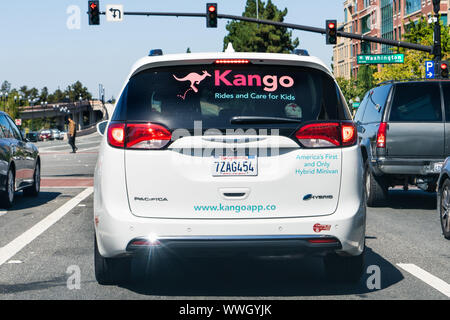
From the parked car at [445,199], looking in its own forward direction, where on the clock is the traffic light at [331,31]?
The traffic light is roughly at 1 o'clock from the parked car.

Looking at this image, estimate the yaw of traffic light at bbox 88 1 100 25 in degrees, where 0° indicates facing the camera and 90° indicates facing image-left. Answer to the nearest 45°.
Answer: approximately 0°

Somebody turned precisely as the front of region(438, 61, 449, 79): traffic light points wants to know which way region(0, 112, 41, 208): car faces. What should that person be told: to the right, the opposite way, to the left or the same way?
the opposite way

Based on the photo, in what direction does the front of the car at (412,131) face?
away from the camera

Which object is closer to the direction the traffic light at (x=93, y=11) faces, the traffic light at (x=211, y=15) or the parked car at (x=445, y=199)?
the parked car

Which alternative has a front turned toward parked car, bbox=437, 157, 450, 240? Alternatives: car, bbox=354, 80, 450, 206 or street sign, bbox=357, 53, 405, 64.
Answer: the street sign

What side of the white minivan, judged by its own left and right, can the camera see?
back

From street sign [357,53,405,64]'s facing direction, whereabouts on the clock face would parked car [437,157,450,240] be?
The parked car is roughly at 12 o'clock from the street sign.

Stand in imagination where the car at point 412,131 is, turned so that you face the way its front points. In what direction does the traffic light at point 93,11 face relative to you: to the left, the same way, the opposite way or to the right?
the opposite way

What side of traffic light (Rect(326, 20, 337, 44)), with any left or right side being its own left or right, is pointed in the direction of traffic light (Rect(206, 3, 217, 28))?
right

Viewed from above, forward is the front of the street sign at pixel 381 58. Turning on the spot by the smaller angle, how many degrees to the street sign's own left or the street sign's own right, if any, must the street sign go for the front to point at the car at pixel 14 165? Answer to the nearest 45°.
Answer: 0° — it already faces it

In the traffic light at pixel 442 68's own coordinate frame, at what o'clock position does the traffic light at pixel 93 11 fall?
the traffic light at pixel 93 11 is roughly at 3 o'clock from the traffic light at pixel 442 68.

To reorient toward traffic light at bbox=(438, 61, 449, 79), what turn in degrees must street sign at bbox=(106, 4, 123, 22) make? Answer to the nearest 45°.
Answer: approximately 90° to its left

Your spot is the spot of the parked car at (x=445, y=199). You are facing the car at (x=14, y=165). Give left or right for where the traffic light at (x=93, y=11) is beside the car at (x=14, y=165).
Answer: right

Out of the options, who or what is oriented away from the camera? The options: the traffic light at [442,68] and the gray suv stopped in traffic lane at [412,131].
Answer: the gray suv stopped in traffic lane

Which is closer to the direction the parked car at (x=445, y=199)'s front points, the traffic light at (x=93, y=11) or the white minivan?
the traffic light
